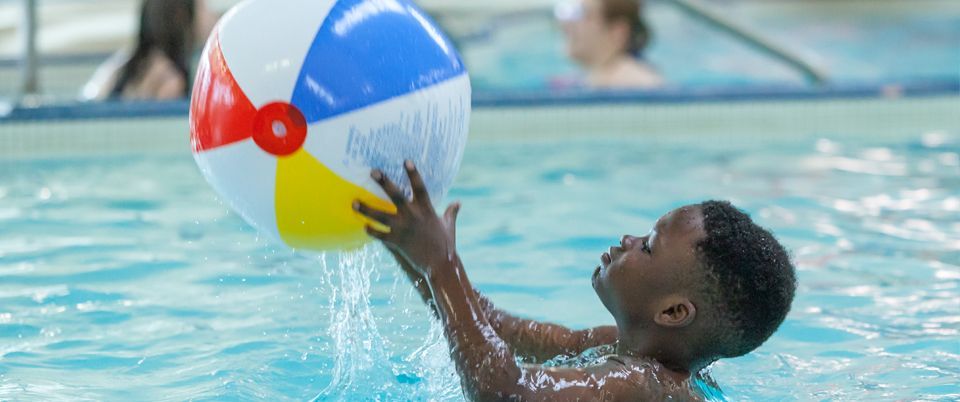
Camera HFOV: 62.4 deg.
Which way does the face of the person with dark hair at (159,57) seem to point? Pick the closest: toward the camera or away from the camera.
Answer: away from the camera

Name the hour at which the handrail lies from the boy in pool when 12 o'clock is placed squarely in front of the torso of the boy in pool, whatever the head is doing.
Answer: The handrail is roughly at 3 o'clock from the boy in pool.

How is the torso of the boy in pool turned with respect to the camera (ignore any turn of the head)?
to the viewer's left
